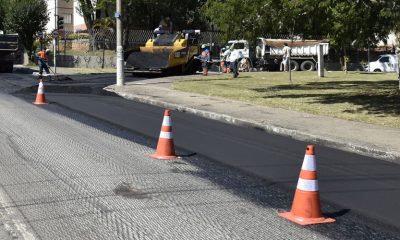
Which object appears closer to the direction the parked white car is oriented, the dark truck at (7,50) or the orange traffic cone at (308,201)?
the dark truck

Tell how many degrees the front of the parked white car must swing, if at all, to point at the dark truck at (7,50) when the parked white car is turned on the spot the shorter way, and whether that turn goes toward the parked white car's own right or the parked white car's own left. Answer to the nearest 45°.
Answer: approximately 45° to the parked white car's own left

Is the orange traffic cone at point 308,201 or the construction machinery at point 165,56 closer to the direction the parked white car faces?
the construction machinery

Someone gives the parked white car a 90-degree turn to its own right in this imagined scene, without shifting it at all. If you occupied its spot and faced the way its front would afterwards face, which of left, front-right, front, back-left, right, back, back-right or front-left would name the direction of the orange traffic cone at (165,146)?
back

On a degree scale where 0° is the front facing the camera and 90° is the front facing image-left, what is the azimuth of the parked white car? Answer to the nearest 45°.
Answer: approximately 90°

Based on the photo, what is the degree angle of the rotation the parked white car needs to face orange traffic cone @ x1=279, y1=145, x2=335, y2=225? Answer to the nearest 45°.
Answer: approximately 90° to its left

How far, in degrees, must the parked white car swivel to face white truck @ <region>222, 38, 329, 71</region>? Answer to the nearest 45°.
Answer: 0° — it already faces it

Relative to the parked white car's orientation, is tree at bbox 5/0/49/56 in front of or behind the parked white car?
in front
